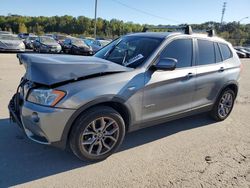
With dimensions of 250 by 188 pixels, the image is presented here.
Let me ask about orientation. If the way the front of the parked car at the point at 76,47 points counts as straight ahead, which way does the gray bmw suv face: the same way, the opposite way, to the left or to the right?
to the right

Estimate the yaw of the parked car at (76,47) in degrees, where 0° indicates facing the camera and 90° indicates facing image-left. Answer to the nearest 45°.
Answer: approximately 315°

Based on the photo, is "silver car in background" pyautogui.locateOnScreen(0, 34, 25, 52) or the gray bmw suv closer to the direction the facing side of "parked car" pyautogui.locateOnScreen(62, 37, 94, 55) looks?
the gray bmw suv

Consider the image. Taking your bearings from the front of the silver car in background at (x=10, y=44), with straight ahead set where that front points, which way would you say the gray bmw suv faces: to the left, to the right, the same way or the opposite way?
to the right

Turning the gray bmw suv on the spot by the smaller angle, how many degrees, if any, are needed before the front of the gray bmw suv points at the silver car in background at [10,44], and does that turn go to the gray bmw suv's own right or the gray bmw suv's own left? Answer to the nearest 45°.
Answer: approximately 90° to the gray bmw suv's own right

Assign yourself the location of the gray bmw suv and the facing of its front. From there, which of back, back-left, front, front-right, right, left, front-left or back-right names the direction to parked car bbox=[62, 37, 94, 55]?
back-right

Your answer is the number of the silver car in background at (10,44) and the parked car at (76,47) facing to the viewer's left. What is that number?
0

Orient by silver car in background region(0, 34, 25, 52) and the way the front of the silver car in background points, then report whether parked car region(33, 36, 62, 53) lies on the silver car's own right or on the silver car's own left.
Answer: on the silver car's own left

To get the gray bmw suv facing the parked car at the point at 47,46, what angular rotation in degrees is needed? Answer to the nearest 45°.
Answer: approximately 135° to its right

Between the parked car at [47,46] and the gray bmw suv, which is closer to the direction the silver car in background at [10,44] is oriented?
the gray bmw suv

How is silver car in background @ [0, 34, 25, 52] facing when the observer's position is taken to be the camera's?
facing the viewer and to the right of the viewer

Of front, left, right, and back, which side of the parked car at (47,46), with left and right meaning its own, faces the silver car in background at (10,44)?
right
